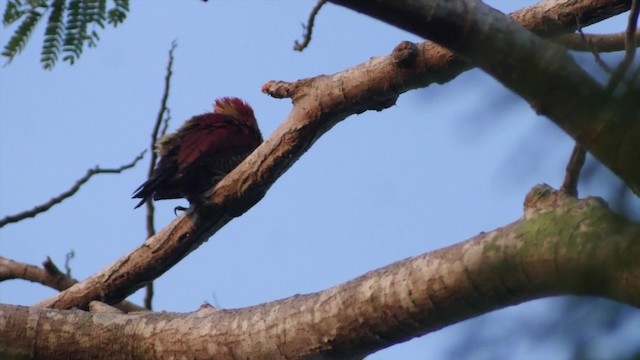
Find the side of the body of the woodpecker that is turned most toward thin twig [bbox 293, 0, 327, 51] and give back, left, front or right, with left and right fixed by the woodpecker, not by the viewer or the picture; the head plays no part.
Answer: right

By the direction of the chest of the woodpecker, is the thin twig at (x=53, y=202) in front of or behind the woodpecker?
behind

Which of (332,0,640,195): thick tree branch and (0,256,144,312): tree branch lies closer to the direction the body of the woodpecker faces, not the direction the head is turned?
the thick tree branch

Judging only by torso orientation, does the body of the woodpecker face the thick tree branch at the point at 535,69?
yes

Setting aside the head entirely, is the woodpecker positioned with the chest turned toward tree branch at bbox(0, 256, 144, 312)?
no
